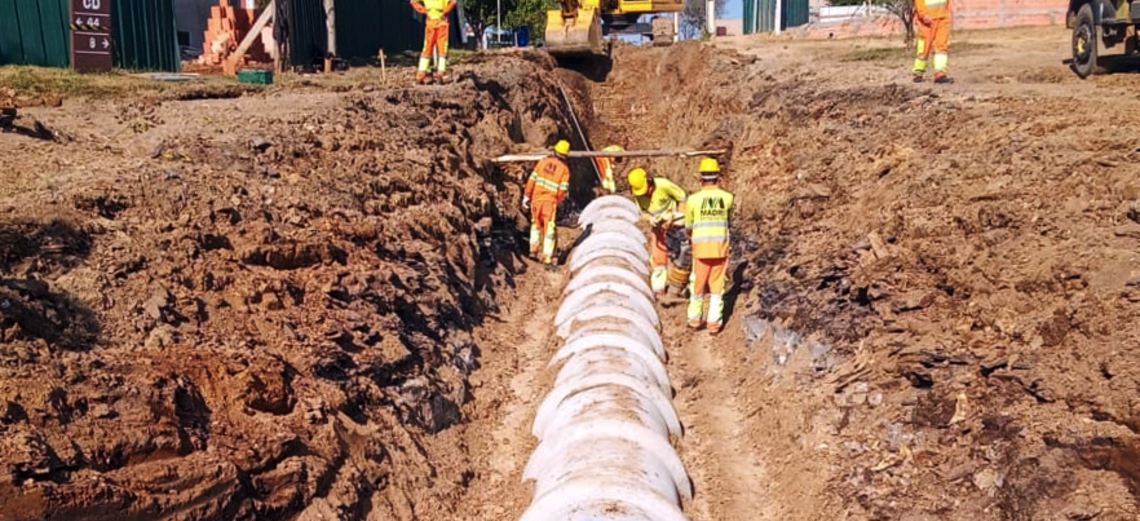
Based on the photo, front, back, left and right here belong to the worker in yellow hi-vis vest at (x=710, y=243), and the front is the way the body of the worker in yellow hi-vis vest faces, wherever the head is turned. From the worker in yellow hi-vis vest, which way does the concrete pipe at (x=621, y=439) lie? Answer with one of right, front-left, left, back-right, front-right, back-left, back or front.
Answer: back

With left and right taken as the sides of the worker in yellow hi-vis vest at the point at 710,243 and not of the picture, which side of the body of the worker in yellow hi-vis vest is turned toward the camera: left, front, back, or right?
back

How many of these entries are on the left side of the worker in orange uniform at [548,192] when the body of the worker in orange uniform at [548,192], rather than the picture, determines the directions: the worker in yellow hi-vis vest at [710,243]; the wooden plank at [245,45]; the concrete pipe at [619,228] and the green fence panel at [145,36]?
2

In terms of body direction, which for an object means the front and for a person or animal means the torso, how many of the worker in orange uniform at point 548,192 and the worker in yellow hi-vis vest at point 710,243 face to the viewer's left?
0

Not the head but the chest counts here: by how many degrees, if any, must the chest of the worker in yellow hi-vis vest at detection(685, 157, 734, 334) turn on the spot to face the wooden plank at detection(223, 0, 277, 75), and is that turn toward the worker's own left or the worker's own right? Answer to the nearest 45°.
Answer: approximately 45° to the worker's own left

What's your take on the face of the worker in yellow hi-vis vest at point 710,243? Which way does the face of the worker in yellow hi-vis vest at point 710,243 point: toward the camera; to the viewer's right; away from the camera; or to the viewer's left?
away from the camera

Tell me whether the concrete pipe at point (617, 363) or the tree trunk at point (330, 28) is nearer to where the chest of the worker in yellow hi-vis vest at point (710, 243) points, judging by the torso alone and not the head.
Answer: the tree trunk
